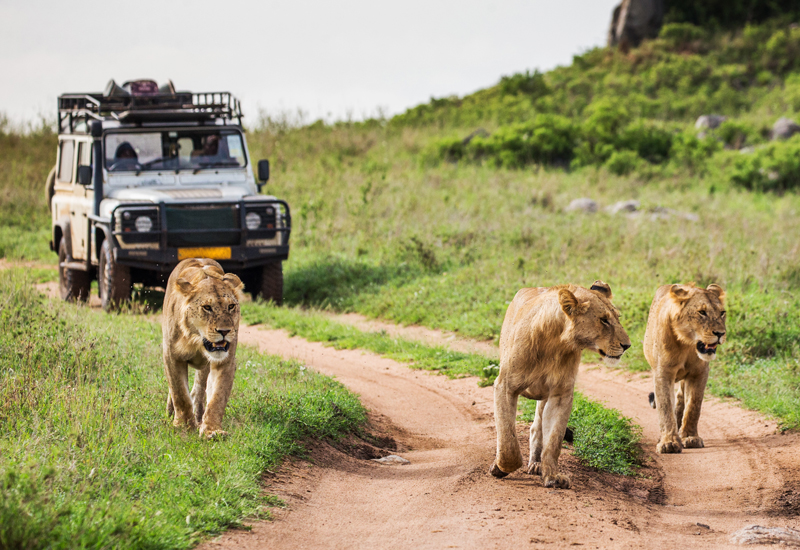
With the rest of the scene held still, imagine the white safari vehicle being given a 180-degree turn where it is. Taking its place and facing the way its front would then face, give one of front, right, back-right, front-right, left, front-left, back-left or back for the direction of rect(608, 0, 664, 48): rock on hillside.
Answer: front-right

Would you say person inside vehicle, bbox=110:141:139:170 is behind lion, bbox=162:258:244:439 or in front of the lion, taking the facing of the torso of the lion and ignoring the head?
behind

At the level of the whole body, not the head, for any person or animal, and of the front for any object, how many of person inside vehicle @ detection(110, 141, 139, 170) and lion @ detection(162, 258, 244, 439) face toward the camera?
2

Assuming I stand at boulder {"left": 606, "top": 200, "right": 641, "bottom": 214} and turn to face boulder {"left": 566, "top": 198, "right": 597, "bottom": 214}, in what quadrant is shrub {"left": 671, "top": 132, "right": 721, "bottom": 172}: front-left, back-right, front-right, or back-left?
back-right

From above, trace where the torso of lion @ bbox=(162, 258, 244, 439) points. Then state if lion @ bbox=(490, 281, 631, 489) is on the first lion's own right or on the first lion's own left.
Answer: on the first lion's own left

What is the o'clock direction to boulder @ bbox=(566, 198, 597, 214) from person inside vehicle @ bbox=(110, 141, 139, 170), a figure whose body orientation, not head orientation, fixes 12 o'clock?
The boulder is roughly at 8 o'clock from the person inside vehicle.

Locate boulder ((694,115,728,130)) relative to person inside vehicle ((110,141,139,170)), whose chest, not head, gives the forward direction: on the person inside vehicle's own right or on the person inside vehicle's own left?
on the person inside vehicle's own left

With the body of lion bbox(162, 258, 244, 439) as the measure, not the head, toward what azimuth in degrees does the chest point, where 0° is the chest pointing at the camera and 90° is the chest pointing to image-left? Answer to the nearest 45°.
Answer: approximately 0°
